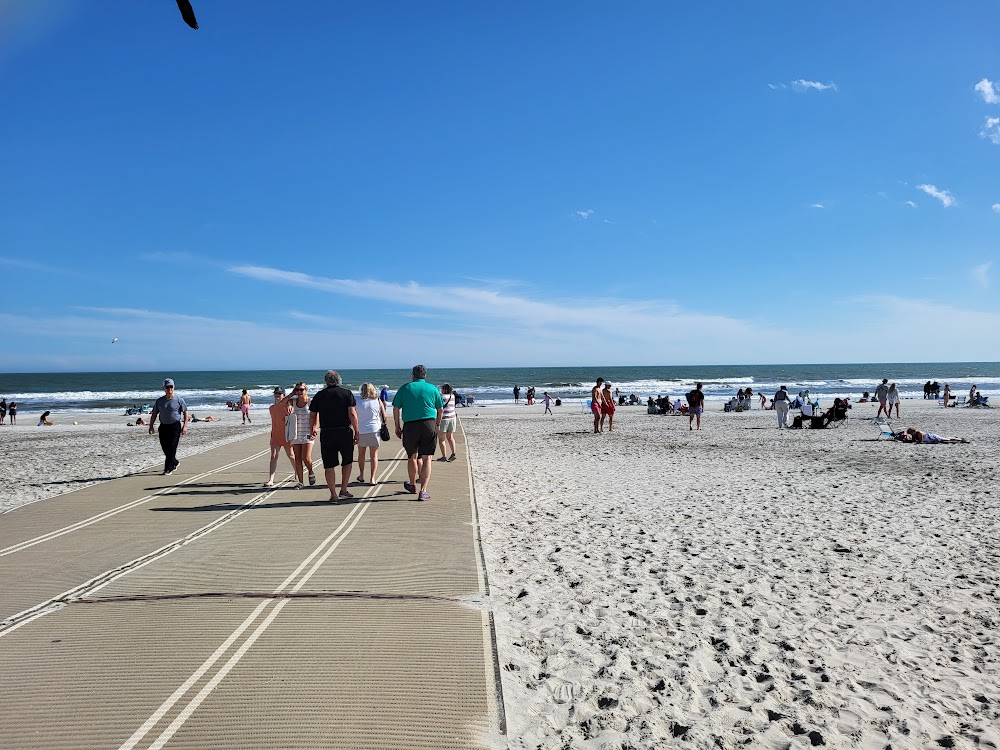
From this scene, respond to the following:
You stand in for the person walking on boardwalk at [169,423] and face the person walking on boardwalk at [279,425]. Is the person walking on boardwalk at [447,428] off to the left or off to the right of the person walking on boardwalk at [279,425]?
left

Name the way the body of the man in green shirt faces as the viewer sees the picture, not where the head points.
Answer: away from the camera

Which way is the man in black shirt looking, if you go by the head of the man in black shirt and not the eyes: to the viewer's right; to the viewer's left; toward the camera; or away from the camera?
away from the camera

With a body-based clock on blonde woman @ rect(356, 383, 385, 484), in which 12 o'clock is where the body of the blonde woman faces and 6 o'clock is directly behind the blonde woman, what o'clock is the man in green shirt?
The man in green shirt is roughly at 5 o'clock from the blonde woman.

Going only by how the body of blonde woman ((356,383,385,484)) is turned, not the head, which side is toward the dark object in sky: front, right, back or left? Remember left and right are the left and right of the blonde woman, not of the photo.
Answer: back

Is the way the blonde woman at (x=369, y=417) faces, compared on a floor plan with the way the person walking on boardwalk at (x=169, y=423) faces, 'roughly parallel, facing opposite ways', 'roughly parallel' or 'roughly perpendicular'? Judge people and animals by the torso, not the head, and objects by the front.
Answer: roughly parallel, facing opposite ways

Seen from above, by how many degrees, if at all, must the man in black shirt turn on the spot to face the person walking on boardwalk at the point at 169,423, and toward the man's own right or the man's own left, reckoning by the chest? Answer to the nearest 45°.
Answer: approximately 45° to the man's own left

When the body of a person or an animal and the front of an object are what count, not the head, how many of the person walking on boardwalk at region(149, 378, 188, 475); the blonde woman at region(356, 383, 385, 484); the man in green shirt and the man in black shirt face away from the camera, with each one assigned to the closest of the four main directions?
3

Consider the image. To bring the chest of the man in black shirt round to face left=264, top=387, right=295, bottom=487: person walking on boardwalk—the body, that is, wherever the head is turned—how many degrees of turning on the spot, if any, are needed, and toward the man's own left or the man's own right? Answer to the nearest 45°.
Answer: approximately 45° to the man's own left

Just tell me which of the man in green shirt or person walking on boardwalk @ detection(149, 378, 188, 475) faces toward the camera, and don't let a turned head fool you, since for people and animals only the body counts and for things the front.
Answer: the person walking on boardwalk

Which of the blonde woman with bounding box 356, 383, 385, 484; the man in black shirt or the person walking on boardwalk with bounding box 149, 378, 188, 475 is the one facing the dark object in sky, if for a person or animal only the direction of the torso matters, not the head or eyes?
the person walking on boardwalk

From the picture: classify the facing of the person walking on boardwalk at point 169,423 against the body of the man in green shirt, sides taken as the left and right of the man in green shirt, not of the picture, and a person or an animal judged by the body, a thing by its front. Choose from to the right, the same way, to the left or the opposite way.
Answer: the opposite way

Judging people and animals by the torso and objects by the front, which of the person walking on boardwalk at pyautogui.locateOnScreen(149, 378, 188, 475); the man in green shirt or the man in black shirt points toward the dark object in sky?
the person walking on boardwalk

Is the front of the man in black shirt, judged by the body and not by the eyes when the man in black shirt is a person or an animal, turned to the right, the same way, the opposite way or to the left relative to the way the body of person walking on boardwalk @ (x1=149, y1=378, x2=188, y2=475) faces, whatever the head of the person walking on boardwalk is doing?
the opposite way

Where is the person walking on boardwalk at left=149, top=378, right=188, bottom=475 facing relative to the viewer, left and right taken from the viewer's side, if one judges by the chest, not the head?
facing the viewer

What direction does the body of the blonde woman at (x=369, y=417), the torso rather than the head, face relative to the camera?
away from the camera

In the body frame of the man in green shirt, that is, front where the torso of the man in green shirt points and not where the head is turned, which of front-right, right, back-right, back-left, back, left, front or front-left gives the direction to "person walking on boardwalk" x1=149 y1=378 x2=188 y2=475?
front-left

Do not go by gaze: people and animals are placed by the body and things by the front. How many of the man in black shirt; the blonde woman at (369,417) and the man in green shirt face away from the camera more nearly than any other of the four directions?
3
